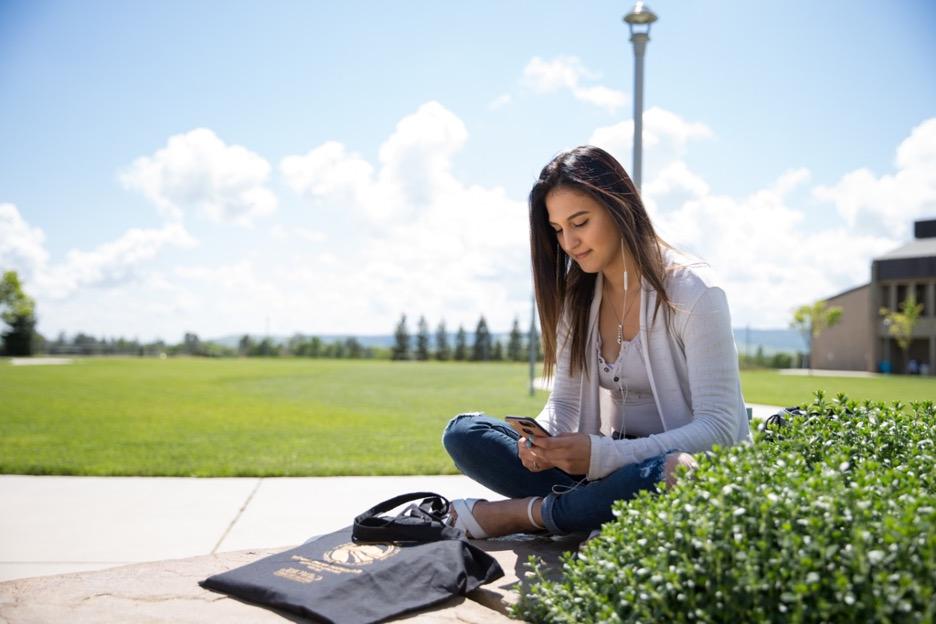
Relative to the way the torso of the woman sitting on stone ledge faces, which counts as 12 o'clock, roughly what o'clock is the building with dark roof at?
The building with dark roof is roughly at 5 o'clock from the woman sitting on stone ledge.

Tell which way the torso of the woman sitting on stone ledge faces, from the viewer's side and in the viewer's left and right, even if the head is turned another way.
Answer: facing the viewer and to the left of the viewer

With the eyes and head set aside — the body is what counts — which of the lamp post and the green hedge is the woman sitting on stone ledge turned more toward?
the green hedge

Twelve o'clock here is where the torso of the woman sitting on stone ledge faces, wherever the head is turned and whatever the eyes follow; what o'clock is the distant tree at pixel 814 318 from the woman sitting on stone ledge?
The distant tree is roughly at 5 o'clock from the woman sitting on stone ledge.

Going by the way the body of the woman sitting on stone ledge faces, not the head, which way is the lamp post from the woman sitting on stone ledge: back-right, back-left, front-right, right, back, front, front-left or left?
back-right

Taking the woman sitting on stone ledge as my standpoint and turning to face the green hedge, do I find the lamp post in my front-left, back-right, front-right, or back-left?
back-left

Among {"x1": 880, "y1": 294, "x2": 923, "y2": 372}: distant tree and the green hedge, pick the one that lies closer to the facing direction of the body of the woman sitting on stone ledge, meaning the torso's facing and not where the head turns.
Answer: the green hedge

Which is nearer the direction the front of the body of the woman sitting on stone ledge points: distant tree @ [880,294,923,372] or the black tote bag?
the black tote bag

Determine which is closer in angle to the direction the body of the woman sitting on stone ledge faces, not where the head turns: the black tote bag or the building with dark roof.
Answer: the black tote bag

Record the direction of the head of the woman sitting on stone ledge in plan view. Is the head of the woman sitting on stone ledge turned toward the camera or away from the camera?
toward the camera

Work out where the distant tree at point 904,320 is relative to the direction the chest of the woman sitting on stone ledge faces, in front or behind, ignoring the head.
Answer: behind
